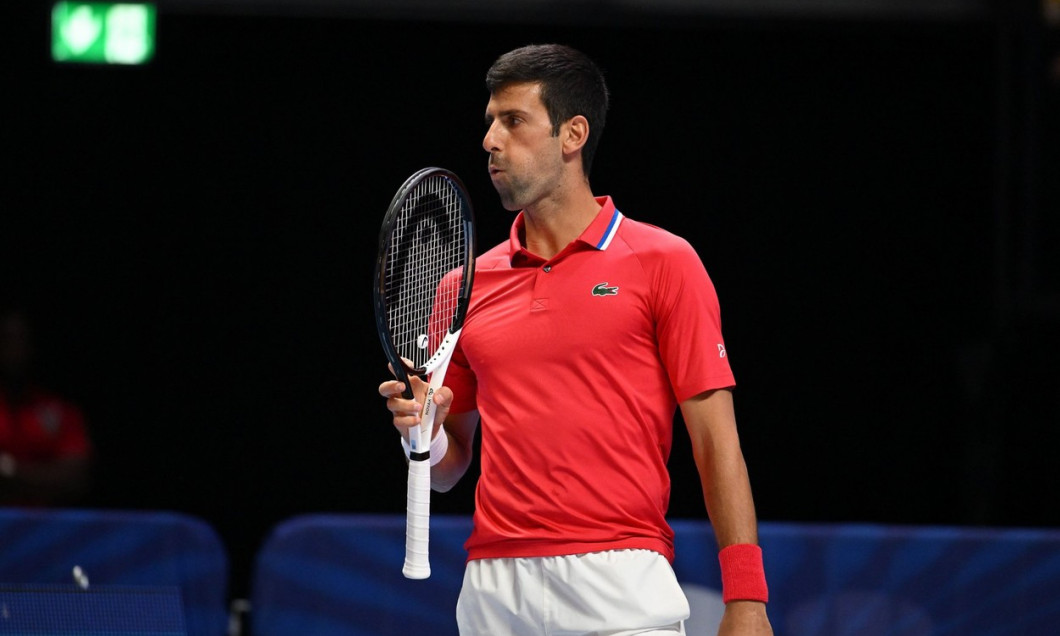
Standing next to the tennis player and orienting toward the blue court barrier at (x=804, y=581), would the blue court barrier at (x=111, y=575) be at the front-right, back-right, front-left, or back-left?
front-left

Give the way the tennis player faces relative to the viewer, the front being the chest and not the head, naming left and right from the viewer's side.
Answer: facing the viewer and to the left of the viewer

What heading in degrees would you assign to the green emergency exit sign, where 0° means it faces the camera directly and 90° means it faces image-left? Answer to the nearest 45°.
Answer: approximately 0°

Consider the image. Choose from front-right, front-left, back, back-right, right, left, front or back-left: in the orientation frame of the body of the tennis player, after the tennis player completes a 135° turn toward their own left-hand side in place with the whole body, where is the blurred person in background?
back-left

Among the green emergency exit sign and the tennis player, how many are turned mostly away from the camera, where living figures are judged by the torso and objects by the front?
0

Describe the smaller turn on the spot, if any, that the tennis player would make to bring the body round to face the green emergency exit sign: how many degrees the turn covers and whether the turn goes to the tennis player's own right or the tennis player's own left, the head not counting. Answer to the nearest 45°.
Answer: approximately 90° to the tennis player's own right

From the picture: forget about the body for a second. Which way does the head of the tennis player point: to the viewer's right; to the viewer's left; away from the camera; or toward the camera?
to the viewer's left

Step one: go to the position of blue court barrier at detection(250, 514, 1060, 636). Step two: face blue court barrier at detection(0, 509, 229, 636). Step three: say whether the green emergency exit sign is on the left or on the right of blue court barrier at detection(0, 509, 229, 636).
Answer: right

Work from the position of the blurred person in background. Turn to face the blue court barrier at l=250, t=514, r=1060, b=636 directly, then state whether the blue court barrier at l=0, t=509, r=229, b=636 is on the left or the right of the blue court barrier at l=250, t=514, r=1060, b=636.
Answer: right

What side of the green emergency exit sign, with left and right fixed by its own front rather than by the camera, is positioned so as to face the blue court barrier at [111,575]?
front

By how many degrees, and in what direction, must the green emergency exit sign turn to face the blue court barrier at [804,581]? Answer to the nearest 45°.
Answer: approximately 45° to its left

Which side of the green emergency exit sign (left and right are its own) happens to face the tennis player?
front

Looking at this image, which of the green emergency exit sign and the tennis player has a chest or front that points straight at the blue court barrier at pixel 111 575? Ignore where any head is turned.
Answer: the green emergency exit sign
